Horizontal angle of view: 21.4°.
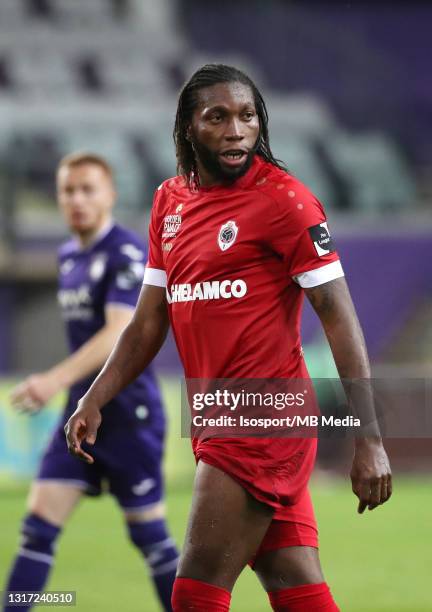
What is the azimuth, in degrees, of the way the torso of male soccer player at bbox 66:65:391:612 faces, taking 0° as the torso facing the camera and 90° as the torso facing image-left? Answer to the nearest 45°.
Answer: approximately 45°

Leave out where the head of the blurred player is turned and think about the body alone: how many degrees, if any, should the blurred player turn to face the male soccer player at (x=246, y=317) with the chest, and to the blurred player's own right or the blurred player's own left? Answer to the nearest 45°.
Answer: approximately 45° to the blurred player's own left

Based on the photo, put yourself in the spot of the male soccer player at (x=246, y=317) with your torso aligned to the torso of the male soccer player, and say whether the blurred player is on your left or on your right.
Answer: on your right

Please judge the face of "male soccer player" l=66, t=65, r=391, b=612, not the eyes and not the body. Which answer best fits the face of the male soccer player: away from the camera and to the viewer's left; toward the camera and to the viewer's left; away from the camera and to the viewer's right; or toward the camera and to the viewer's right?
toward the camera and to the viewer's right
